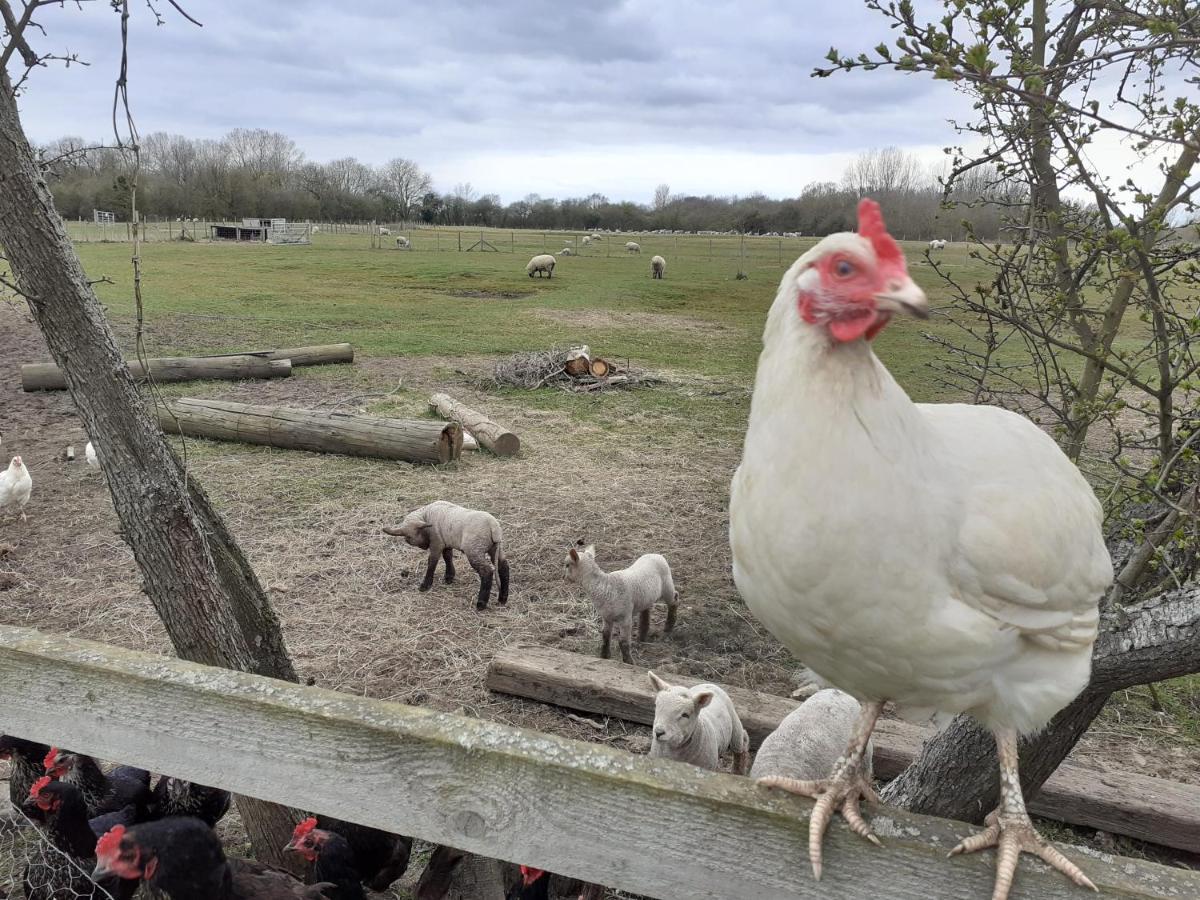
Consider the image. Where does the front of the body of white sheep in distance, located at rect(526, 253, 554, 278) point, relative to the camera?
to the viewer's left

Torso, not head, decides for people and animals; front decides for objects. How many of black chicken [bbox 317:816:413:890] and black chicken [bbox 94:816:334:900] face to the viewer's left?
2

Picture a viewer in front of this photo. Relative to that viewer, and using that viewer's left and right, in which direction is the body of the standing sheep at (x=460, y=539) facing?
facing away from the viewer and to the left of the viewer

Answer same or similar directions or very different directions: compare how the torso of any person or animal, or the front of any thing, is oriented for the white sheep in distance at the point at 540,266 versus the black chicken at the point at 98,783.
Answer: same or similar directions

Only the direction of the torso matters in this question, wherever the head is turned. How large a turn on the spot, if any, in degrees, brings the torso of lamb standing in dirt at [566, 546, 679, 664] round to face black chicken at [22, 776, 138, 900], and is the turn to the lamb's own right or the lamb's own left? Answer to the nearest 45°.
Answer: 0° — it already faces it

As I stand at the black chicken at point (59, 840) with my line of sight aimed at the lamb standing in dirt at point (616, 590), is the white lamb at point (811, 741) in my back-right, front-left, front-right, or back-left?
front-right

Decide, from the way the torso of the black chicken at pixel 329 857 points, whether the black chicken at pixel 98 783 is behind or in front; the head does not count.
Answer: in front

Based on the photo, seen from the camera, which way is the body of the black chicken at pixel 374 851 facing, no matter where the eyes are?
to the viewer's left

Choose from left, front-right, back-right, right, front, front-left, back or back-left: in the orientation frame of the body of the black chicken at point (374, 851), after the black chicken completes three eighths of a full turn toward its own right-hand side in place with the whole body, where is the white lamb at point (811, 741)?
front-right

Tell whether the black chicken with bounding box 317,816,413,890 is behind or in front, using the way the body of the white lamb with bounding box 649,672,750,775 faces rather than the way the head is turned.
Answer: in front

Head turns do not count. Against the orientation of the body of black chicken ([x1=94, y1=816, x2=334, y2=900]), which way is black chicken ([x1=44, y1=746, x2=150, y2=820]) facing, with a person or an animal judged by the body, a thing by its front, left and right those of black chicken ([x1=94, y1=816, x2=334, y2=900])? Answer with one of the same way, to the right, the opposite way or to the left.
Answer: the same way

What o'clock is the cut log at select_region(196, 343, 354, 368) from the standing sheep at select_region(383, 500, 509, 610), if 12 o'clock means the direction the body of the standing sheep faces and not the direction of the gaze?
The cut log is roughly at 1 o'clock from the standing sheep.

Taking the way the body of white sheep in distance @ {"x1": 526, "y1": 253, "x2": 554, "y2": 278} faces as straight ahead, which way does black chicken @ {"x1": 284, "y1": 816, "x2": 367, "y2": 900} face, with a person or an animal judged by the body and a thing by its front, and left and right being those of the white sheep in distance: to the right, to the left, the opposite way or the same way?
the same way

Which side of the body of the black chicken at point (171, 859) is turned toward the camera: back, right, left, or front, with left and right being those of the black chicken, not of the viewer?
left

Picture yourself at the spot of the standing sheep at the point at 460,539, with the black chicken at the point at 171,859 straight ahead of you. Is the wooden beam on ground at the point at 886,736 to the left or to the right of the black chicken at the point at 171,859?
left
